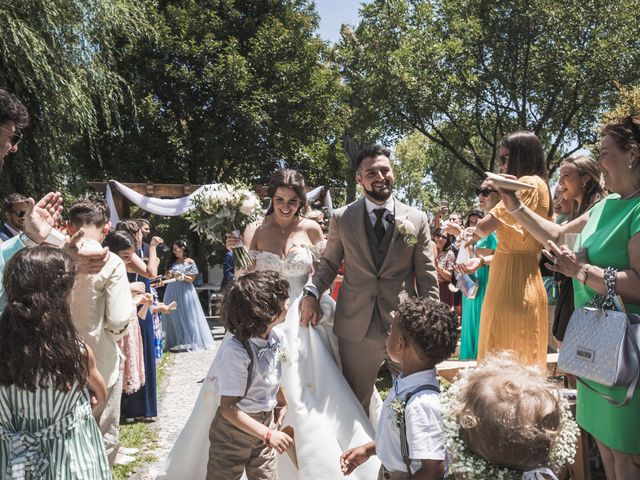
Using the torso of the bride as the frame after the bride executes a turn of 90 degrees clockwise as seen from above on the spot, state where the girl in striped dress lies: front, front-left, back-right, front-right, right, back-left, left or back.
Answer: front-left

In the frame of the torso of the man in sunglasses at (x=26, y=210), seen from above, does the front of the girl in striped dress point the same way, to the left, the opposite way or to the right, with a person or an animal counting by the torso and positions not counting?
to the left

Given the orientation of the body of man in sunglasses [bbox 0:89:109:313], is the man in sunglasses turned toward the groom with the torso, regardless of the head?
yes

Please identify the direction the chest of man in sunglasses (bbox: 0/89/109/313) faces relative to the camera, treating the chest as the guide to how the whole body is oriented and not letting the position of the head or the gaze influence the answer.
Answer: to the viewer's right

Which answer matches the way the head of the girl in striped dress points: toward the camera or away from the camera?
away from the camera

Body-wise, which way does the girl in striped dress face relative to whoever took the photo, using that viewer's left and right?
facing away from the viewer

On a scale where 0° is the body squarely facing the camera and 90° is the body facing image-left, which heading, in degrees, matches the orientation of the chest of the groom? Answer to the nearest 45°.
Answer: approximately 0°

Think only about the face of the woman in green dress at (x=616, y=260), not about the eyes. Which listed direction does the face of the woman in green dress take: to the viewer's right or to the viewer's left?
to the viewer's left

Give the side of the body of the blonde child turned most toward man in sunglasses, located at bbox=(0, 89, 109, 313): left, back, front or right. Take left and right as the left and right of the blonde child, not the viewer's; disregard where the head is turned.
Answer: left

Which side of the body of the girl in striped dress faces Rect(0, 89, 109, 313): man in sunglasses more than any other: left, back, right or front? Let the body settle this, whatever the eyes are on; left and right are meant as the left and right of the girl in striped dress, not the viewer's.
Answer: front

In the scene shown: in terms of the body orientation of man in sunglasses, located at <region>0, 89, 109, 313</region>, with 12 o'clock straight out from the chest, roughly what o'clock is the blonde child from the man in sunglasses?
The blonde child is roughly at 2 o'clock from the man in sunglasses.

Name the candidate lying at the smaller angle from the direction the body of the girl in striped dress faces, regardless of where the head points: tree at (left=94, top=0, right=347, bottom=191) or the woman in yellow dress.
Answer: the tree

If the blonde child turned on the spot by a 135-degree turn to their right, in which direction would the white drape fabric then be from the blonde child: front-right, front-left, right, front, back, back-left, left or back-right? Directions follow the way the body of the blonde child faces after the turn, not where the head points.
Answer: back

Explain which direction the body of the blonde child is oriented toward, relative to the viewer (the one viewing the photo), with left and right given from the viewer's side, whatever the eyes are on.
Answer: facing away from the viewer
